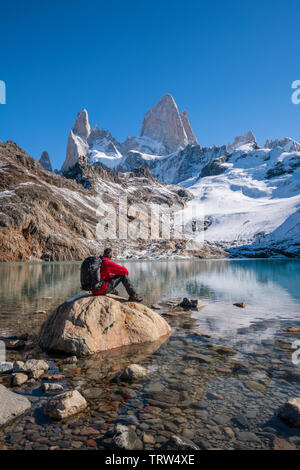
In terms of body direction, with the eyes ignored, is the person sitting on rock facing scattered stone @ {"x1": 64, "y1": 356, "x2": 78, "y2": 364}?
no

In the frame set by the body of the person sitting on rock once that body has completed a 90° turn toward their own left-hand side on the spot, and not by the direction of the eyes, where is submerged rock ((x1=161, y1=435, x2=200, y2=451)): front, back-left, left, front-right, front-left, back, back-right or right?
back

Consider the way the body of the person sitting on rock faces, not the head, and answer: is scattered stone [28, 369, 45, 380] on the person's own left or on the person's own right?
on the person's own right

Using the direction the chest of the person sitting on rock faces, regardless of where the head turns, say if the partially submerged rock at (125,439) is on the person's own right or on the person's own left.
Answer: on the person's own right

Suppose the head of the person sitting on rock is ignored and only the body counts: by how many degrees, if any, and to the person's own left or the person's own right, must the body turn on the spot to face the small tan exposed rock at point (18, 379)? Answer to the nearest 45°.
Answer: approximately 135° to the person's own right

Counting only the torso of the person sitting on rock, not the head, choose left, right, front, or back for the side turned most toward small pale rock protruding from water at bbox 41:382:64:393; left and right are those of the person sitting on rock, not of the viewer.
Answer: right

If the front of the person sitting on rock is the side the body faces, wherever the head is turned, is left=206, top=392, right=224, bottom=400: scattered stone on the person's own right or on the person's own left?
on the person's own right

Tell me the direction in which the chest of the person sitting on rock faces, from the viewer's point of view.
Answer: to the viewer's right

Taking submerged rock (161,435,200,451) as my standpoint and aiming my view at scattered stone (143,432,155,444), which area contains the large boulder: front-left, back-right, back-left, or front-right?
front-right

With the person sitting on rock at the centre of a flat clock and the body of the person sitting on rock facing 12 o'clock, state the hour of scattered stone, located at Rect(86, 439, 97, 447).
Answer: The scattered stone is roughly at 3 o'clock from the person sitting on rock.

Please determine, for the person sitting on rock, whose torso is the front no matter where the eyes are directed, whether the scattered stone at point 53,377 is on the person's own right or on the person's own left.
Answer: on the person's own right

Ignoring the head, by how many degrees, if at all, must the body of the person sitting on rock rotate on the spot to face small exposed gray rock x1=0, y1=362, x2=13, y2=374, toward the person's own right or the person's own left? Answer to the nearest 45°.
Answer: approximately 135° to the person's own right

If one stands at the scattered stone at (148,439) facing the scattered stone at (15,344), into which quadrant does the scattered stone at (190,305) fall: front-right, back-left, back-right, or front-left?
front-right

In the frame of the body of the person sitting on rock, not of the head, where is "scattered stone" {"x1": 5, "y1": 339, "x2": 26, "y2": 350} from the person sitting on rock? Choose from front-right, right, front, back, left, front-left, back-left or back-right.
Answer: back

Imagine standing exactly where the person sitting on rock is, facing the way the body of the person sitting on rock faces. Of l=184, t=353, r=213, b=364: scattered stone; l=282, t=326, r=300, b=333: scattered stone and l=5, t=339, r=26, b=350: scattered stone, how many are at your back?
1

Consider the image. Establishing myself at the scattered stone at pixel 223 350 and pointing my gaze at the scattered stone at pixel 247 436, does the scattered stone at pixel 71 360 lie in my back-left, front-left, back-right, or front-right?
front-right

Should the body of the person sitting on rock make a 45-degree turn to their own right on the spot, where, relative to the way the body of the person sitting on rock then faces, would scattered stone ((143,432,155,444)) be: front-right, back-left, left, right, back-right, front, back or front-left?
front-right

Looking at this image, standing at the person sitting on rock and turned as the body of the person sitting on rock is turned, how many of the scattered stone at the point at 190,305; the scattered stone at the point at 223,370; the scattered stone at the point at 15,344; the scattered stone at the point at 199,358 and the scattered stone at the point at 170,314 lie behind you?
1

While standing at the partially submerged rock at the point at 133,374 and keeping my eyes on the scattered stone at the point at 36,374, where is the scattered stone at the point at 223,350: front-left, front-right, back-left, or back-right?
back-right

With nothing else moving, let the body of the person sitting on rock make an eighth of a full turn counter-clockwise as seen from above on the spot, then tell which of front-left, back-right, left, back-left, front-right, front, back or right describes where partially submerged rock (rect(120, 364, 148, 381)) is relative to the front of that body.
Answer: back-right

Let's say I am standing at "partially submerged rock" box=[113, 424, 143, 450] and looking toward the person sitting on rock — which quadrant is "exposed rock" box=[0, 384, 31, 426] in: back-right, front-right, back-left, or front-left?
front-left
